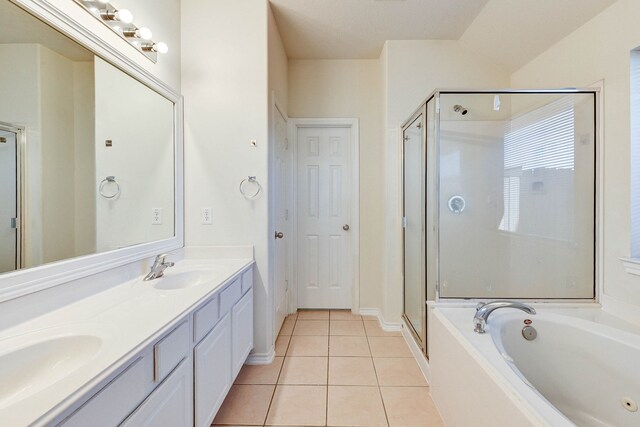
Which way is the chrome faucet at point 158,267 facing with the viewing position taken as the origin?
facing to the right of the viewer

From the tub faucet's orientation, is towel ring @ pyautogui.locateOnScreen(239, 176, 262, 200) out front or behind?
behind

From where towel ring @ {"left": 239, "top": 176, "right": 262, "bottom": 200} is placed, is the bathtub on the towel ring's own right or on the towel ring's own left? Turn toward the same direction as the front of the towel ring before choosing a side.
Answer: on the towel ring's own left

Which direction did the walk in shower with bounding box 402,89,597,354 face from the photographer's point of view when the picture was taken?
facing to the left of the viewer

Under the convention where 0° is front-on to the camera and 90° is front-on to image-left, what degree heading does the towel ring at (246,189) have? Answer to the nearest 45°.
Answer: approximately 0°

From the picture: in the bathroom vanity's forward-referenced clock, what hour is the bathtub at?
The bathtub is roughly at 11 o'clock from the bathroom vanity.

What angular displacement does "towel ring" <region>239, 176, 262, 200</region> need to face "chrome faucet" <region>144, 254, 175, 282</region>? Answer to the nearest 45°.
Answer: approximately 45° to its right
